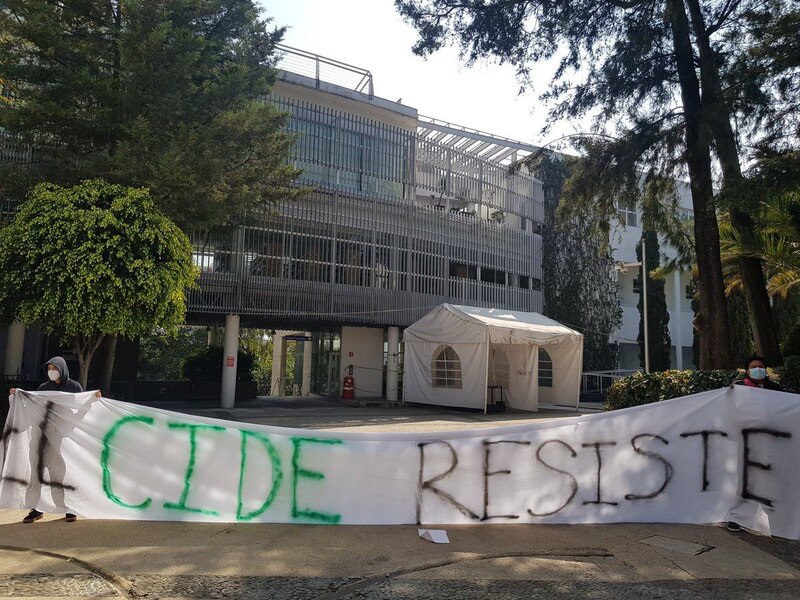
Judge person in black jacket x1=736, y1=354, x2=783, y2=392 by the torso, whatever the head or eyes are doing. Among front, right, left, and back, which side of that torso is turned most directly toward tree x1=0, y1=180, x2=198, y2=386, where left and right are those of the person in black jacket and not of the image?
right

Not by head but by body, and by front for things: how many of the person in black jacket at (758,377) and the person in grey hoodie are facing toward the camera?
2

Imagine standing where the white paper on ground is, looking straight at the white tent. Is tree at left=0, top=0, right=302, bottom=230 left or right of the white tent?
left

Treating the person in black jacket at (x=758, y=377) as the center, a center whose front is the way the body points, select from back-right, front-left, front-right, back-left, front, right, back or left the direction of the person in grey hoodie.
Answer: front-right

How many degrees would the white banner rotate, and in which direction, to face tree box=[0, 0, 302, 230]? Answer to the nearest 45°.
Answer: approximately 135° to its right

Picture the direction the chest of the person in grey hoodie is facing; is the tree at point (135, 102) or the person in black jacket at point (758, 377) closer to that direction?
the person in black jacket

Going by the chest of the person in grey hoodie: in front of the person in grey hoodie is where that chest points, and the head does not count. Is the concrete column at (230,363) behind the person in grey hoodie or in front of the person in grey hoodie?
behind

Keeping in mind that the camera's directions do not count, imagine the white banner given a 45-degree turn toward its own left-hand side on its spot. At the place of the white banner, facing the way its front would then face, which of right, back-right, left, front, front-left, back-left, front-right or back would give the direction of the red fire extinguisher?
back-left

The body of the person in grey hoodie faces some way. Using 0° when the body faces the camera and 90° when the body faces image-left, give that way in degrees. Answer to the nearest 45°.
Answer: approximately 0°

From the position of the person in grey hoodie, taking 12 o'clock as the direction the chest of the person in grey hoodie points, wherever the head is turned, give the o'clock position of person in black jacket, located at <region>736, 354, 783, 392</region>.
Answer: The person in black jacket is roughly at 10 o'clock from the person in grey hoodie.

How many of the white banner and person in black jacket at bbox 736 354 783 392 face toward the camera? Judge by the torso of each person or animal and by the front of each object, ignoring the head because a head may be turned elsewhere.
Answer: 2

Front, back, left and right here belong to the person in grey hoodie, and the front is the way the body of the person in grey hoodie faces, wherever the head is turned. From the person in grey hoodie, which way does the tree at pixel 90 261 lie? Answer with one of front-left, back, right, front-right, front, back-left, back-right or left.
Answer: back
